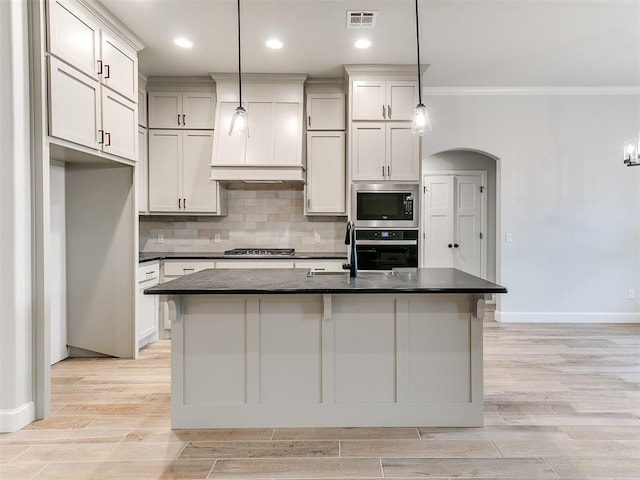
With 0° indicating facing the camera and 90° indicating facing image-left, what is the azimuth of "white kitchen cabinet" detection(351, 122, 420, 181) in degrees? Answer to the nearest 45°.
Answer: approximately 0°

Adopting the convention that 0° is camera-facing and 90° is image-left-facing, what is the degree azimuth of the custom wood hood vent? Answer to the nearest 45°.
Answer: approximately 0°

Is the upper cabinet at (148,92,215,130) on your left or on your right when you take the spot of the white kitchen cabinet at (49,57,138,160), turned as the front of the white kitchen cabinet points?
on your left

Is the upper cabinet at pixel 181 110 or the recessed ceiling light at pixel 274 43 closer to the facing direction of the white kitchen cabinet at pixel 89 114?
the recessed ceiling light

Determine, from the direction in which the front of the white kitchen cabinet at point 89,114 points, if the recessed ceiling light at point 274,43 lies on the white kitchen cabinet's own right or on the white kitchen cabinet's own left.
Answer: on the white kitchen cabinet's own left

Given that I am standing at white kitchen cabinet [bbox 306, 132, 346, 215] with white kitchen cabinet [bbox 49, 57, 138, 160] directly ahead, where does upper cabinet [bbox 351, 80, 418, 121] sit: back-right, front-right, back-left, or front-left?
back-left

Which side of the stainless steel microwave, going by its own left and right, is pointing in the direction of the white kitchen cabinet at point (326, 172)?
right

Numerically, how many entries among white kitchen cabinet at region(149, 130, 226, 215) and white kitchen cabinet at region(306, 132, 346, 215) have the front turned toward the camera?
2

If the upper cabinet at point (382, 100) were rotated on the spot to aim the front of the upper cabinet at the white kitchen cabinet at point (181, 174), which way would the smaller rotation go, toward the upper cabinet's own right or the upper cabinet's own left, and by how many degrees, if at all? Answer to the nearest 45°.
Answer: approximately 90° to the upper cabinet's own right

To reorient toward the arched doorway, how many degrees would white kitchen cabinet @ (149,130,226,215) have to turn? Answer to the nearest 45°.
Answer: approximately 90° to its left
